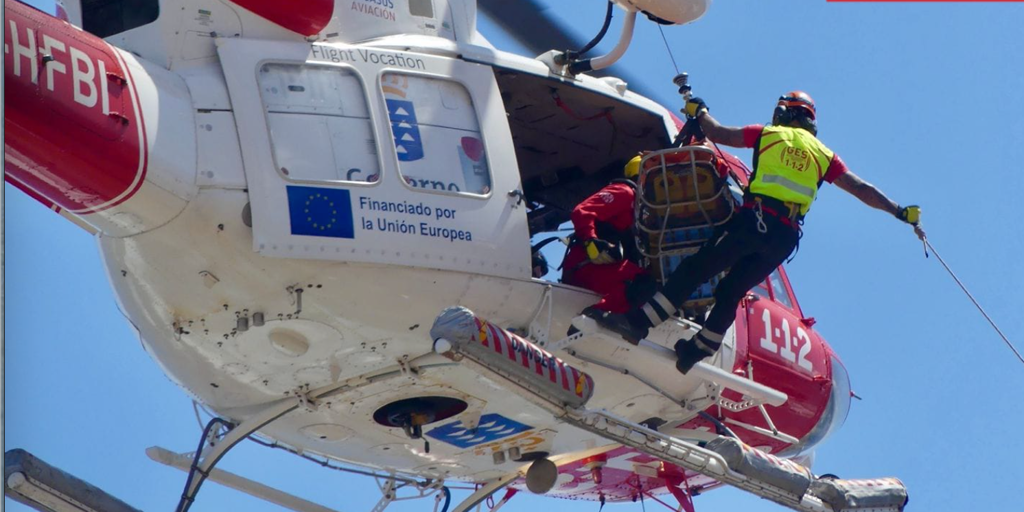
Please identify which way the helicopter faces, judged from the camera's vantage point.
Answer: facing away from the viewer and to the right of the viewer
